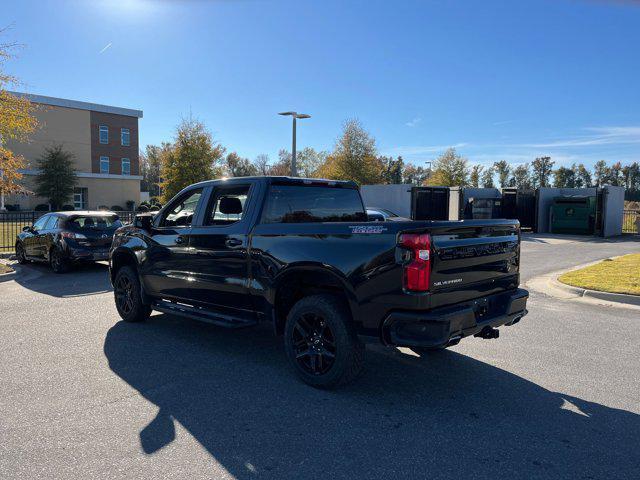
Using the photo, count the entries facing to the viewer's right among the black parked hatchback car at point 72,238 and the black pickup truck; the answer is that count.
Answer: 0

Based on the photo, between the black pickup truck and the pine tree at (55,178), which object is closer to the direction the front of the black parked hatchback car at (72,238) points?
the pine tree

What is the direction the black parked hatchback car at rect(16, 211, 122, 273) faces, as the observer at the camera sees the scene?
facing away from the viewer and to the left of the viewer

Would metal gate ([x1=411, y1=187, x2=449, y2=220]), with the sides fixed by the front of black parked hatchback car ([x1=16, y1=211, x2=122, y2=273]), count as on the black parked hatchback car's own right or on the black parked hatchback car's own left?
on the black parked hatchback car's own right

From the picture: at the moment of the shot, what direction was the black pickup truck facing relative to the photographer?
facing away from the viewer and to the left of the viewer

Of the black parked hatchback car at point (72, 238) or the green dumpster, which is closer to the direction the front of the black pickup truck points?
the black parked hatchback car

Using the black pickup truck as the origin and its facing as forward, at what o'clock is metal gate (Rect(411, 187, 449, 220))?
The metal gate is roughly at 2 o'clock from the black pickup truck.

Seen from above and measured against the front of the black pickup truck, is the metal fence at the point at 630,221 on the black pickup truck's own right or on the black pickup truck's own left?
on the black pickup truck's own right

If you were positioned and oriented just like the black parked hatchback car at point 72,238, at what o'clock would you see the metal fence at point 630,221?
The metal fence is roughly at 4 o'clock from the black parked hatchback car.

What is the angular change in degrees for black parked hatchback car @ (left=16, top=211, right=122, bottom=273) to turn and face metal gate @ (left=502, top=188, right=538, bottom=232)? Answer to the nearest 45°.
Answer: approximately 135° to its right

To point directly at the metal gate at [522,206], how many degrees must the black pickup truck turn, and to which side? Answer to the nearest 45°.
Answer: approximately 90° to its right

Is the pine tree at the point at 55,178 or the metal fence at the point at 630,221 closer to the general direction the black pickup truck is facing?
the pine tree

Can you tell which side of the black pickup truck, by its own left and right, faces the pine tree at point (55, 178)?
front

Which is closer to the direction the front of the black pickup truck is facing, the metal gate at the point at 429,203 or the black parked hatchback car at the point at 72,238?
the black parked hatchback car

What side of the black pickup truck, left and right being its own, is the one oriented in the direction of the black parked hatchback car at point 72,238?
front
